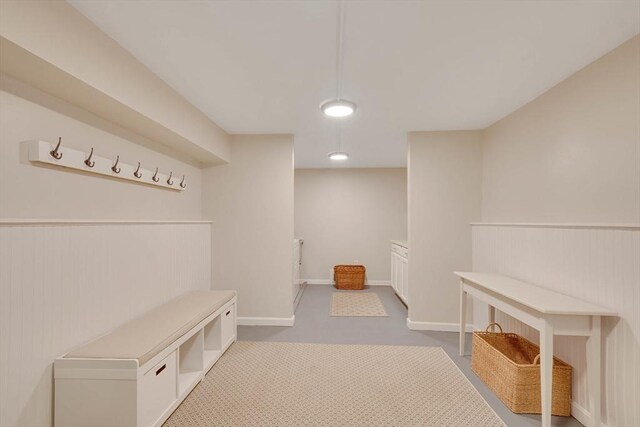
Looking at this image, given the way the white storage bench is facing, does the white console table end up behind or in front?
in front

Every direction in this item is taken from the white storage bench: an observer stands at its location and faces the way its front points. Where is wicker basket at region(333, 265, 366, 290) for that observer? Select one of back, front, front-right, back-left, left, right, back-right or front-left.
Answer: left

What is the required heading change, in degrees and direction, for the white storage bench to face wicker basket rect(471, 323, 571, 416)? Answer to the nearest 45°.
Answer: approximately 45° to its left

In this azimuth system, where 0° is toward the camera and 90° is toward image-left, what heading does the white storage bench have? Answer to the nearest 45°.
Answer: approximately 315°

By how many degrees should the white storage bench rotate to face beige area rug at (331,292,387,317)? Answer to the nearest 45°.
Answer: approximately 90° to its left

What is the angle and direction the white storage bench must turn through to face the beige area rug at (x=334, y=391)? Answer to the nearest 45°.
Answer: approximately 45° to its left
